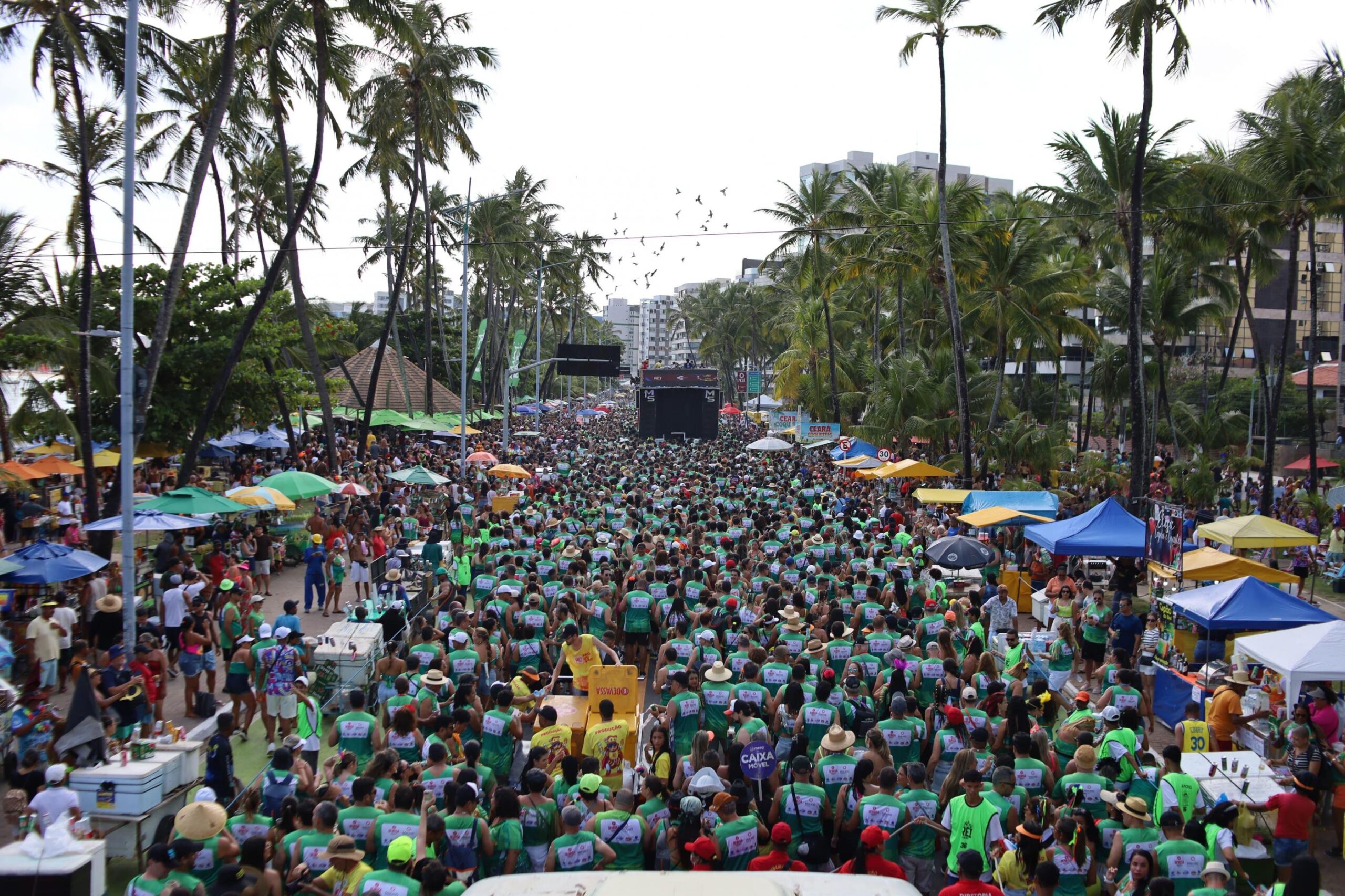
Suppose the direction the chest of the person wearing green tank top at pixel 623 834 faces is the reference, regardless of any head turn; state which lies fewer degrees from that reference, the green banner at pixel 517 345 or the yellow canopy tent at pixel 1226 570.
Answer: the green banner

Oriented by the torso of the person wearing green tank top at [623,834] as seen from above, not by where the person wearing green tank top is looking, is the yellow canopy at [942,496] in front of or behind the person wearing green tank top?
in front

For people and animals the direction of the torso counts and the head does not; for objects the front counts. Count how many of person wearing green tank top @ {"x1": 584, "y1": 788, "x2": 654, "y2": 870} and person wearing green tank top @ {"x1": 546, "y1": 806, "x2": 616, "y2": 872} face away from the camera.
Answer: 2

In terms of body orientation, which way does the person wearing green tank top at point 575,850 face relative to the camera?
away from the camera

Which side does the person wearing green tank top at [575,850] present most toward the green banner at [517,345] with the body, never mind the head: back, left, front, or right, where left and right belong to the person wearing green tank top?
front

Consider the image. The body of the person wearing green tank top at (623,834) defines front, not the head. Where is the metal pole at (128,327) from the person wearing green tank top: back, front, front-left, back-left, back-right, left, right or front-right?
front-left

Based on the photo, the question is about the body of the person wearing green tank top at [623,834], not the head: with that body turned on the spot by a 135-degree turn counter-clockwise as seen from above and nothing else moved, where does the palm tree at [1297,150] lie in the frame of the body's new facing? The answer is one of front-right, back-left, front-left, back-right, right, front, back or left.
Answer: back

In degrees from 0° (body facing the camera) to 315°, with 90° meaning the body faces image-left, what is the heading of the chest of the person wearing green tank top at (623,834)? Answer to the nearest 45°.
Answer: approximately 180°

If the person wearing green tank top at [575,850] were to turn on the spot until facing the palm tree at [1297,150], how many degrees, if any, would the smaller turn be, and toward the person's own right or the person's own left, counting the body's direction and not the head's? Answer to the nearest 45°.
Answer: approximately 45° to the person's own right

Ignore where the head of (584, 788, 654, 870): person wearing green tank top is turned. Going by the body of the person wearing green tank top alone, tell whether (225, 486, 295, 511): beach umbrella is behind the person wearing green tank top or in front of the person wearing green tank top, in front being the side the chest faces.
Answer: in front

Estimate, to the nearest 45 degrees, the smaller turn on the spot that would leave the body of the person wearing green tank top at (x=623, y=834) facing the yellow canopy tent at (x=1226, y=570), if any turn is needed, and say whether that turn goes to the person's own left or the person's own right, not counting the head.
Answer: approximately 45° to the person's own right

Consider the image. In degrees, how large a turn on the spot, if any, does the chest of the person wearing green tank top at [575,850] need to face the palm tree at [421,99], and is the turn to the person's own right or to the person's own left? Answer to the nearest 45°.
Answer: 0° — they already face it

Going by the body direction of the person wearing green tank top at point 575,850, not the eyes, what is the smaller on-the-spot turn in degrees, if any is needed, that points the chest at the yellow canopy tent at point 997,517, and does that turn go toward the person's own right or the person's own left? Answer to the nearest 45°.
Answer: approximately 45° to the person's own right

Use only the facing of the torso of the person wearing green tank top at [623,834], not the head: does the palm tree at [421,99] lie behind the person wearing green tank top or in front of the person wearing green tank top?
in front
